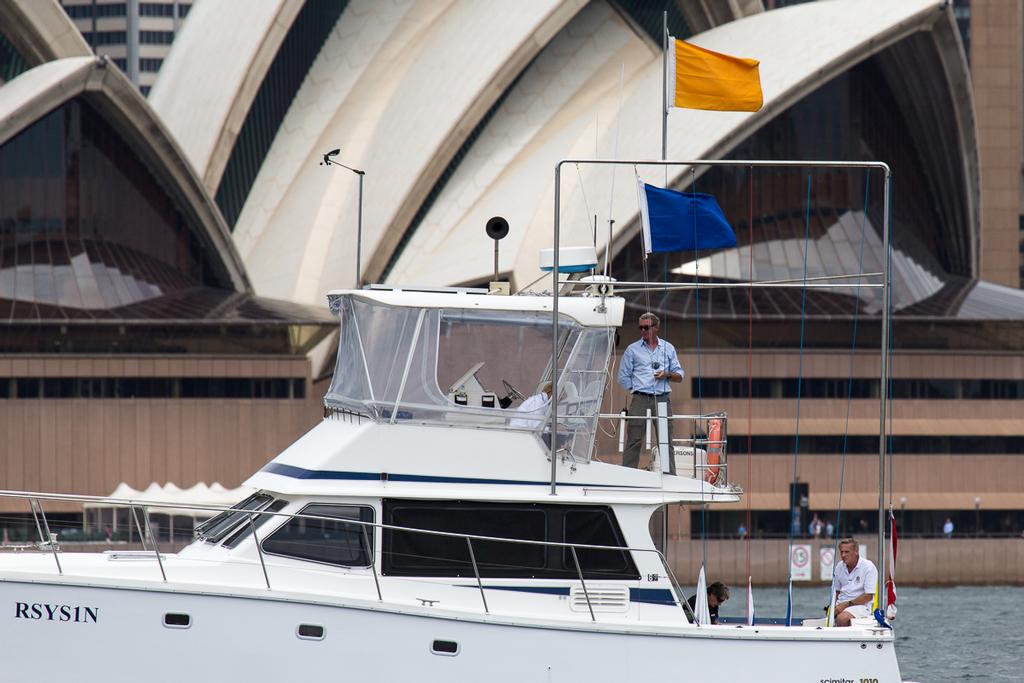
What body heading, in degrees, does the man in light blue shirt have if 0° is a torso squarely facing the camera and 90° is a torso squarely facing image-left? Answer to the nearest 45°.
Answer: approximately 0°

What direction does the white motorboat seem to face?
to the viewer's left

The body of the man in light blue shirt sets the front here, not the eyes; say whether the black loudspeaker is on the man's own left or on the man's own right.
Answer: on the man's own right

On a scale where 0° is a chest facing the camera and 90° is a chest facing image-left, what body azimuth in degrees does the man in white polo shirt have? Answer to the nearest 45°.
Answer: approximately 45°

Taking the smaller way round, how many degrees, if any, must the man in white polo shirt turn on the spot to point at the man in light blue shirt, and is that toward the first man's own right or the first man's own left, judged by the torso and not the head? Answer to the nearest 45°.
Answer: approximately 45° to the first man's own right
